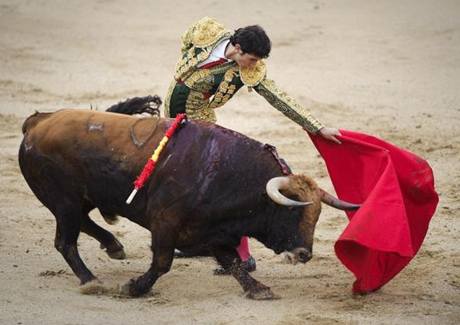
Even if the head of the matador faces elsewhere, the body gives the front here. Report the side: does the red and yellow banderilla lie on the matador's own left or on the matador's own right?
on the matador's own right

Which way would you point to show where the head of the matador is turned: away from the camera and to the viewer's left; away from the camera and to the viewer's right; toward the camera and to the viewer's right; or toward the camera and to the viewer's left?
toward the camera and to the viewer's right

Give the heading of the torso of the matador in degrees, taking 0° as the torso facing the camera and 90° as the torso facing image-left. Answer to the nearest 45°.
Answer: approximately 315°

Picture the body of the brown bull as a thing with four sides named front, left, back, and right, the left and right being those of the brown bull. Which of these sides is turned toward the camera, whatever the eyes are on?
right
